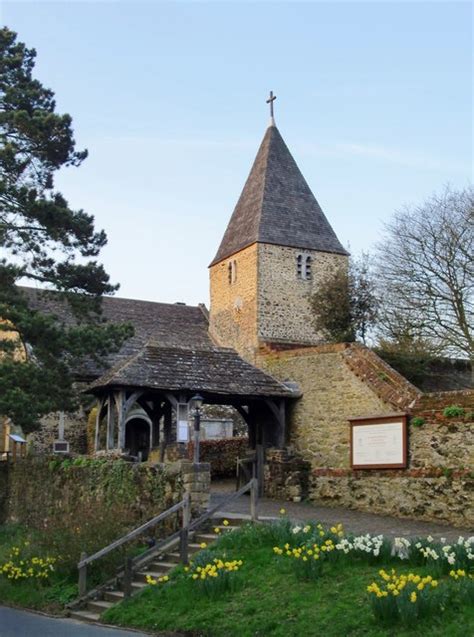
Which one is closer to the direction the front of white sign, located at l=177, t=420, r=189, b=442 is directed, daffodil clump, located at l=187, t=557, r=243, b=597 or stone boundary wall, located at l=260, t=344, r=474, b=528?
the daffodil clump

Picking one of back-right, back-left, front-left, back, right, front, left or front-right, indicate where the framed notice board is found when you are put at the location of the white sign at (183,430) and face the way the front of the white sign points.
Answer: front-left

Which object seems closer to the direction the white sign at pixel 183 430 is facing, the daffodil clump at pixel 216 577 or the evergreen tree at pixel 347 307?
the daffodil clump

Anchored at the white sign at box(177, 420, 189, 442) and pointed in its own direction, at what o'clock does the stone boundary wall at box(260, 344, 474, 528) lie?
The stone boundary wall is roughly at 10 o'clock from the white sign.

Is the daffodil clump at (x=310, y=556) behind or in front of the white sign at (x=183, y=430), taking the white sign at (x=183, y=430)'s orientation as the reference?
in front

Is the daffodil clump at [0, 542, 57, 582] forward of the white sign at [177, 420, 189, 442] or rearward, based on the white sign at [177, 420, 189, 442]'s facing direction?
forward

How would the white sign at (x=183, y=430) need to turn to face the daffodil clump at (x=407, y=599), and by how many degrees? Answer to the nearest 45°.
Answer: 0° — it already faces it

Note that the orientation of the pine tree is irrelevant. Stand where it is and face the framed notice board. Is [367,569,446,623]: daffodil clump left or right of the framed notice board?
right

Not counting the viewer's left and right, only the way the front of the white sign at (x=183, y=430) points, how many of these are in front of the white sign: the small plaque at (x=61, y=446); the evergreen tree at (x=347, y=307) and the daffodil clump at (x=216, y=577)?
1

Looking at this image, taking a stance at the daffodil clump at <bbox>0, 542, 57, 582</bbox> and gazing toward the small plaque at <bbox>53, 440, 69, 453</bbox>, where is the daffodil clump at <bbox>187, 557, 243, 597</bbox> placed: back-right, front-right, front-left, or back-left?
back-right

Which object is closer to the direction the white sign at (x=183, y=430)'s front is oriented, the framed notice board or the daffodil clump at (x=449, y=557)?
the daffodil clump

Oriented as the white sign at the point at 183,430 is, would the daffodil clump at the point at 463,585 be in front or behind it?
in front

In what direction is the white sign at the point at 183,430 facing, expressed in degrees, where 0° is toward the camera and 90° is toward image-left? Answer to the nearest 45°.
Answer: approximately 0°

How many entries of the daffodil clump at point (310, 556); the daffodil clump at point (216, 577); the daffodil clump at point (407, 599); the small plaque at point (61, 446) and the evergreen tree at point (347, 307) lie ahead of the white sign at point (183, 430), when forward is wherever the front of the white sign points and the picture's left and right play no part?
3
